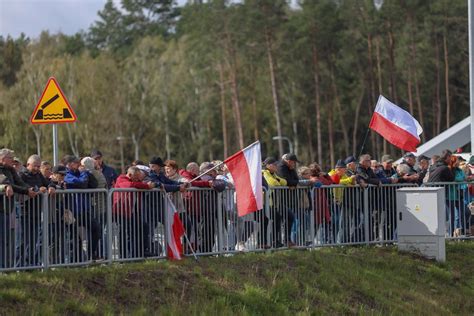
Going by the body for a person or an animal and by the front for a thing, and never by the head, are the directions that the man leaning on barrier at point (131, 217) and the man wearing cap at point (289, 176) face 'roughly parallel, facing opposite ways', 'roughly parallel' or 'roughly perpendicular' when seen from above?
roughly parallel

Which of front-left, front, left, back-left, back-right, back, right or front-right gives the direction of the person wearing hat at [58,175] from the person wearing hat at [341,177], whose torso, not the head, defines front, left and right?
right

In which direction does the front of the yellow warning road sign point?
toward the camera

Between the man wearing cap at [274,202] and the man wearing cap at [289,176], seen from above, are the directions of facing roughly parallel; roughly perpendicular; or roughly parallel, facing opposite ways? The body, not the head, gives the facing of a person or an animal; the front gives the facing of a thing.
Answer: roughly parallel

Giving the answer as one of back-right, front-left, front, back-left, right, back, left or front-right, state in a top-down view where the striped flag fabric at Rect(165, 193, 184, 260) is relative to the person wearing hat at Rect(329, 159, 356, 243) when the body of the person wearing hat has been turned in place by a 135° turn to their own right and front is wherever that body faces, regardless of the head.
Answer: front-left

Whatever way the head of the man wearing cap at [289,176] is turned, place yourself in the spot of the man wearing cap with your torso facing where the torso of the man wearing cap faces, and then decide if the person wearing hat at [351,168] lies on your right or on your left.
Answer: on your left

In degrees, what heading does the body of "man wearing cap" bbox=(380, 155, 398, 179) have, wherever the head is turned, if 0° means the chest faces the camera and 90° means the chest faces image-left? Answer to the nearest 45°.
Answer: approximately 315°

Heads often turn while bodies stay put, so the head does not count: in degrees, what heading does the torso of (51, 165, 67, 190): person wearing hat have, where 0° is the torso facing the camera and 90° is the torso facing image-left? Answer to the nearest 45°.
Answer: approximately 315°

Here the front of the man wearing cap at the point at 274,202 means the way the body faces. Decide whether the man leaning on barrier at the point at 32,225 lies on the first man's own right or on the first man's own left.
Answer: on the first man's own right

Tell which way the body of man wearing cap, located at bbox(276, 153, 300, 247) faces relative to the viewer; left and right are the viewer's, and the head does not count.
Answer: facing the viewer and to the right of the viewer
